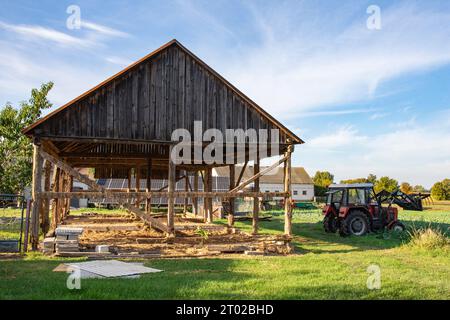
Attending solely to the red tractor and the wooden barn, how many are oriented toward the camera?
1

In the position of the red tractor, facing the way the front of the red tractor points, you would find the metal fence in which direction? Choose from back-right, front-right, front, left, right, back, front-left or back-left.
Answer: back

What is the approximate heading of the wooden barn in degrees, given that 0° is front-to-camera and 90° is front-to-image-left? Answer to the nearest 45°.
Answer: approximately 0°

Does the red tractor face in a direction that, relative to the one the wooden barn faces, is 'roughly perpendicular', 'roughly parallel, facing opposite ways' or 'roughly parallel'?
roughly perpendicular

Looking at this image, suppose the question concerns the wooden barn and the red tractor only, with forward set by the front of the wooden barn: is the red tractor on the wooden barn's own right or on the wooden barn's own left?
on the wooden barn's own left

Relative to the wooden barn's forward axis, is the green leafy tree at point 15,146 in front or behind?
behind

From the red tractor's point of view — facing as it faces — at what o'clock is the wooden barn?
The wooden barn is roughly at 6 o'clock from the red tractor.

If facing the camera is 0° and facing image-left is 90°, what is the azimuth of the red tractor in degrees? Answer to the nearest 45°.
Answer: approximately 225°

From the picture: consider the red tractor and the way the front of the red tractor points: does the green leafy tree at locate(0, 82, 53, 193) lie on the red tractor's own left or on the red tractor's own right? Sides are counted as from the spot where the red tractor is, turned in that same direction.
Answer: on the red tractor's own left
